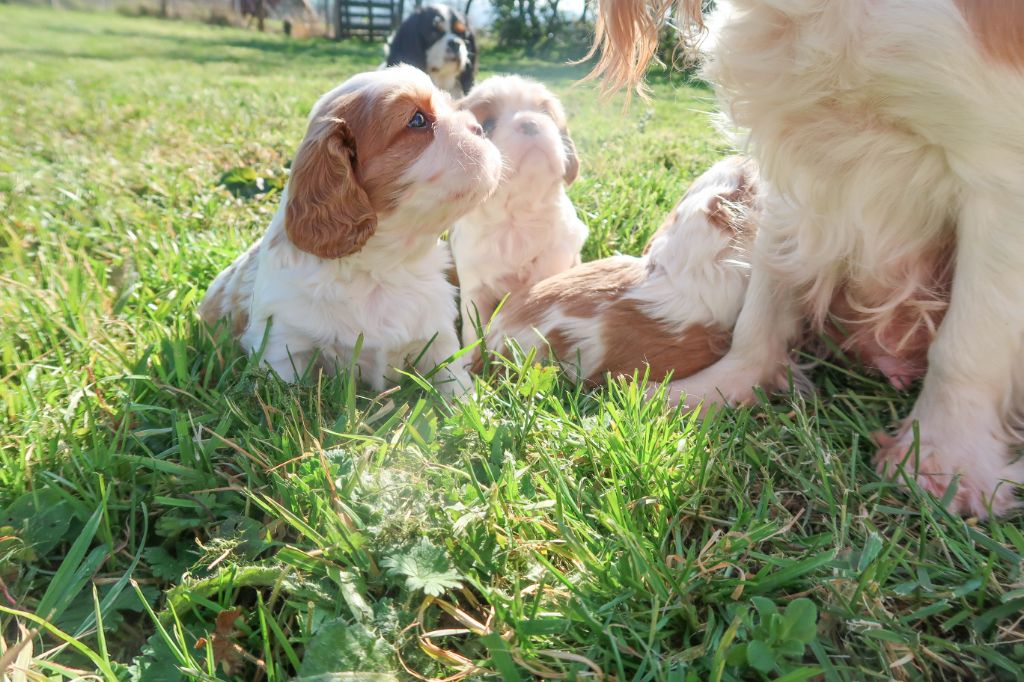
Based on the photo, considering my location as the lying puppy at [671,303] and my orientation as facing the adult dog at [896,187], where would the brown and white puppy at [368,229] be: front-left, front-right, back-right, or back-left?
back-right

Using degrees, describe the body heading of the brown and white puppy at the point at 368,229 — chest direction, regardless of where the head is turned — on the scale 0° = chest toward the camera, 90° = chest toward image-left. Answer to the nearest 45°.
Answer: approximately 315°

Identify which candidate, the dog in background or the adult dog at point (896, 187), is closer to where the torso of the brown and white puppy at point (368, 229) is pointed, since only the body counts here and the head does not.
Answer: the adult dog

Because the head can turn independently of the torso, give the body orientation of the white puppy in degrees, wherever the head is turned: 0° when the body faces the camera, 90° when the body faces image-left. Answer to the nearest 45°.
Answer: approximately 0°

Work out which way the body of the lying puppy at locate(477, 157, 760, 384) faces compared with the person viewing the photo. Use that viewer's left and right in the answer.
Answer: facing to the right of the viewer

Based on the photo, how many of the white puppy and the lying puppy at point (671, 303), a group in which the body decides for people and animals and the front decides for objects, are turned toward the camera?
1

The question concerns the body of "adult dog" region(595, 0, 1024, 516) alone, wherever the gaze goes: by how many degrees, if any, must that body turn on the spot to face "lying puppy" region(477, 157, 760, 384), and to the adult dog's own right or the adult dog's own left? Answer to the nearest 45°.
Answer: approximately 90° to the adult dog's own right

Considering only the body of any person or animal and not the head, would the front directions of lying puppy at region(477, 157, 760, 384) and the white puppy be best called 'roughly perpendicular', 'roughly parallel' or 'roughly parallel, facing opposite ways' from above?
roughly perpendicular

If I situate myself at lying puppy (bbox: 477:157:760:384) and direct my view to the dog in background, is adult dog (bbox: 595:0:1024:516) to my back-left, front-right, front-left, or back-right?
back-right
